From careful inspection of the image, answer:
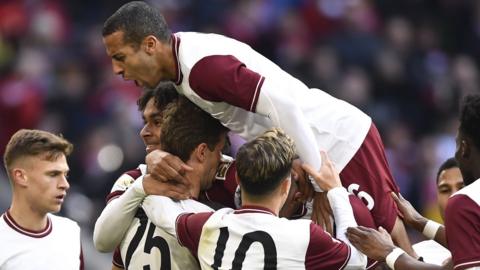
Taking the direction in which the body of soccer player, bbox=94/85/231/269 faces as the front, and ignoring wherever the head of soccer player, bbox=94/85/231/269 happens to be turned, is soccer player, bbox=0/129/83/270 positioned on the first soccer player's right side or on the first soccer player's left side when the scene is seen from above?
on the first soccer player's left side

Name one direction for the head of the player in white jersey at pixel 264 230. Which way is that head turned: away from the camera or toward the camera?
away from the camera

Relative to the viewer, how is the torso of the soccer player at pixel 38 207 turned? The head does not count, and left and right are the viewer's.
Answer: facing the viewer and to the right of the viewer

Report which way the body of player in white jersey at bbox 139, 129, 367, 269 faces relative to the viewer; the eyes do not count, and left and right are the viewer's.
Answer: facing away from the viewer

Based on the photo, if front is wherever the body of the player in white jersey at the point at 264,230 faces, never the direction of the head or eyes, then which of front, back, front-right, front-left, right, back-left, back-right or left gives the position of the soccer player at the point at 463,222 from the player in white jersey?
right

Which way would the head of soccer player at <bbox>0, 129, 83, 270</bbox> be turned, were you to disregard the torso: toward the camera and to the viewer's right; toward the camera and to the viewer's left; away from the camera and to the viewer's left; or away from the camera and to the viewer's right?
toward the camera and to the viewer's right

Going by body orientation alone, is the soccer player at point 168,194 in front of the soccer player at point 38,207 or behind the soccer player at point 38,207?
in front

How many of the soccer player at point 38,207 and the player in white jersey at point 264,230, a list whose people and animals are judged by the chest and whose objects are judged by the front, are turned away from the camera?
1

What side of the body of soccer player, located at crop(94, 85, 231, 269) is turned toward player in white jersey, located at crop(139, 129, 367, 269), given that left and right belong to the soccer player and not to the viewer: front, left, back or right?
right

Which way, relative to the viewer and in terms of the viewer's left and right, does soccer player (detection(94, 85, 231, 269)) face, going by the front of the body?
facing away from the viewer and to the right of the viewer
